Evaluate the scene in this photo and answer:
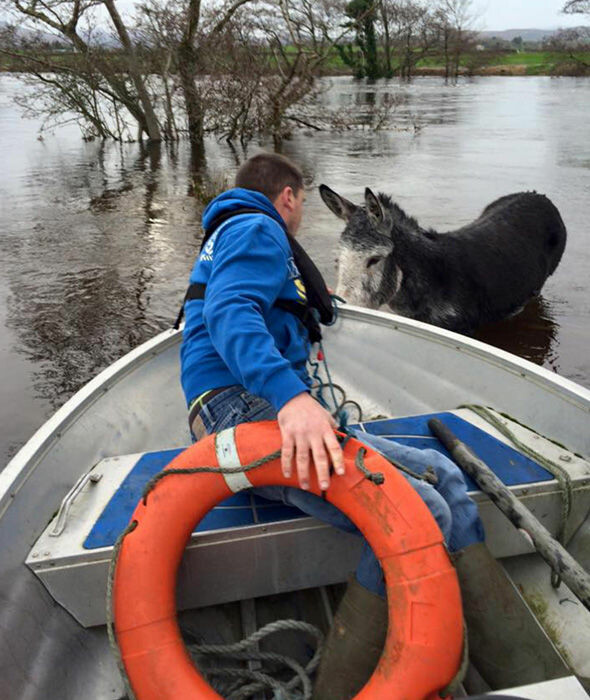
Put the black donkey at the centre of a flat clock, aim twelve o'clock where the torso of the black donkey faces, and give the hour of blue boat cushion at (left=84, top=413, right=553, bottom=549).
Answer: The blue boat cushion is roughly at 11 o'clock from the black donkey.

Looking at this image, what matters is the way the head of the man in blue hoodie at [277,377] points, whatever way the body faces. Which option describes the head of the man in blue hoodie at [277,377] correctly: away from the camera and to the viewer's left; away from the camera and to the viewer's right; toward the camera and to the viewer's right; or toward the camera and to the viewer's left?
away from the camera and to the viewer's right

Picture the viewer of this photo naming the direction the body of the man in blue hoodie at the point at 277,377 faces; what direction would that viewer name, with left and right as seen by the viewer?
facing to the right of the viewer

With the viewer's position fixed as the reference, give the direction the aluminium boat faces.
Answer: facing away from the viewer

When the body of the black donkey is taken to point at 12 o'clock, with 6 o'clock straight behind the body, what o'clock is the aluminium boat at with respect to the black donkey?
The aluminium boat is roughly at 11 o'clock from the black donkey.

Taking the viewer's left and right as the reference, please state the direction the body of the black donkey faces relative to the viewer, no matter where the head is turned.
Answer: facing the viewer and to the left of the viewer

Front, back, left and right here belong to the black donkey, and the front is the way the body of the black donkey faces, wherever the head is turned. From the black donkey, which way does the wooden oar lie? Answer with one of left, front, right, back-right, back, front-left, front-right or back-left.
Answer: front-left

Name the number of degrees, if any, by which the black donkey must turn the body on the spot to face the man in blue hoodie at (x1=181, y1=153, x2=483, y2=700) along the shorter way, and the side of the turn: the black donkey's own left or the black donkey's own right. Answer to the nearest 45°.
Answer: approximately 45° to the black donkey's own left

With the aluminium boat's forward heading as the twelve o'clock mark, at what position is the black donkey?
The black donkey is roughly at 1 o'clock from the aluminium boat.

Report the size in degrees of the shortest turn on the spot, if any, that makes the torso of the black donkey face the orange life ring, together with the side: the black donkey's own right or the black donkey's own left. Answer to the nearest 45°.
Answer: approximately 45° to the black donkey's own left
